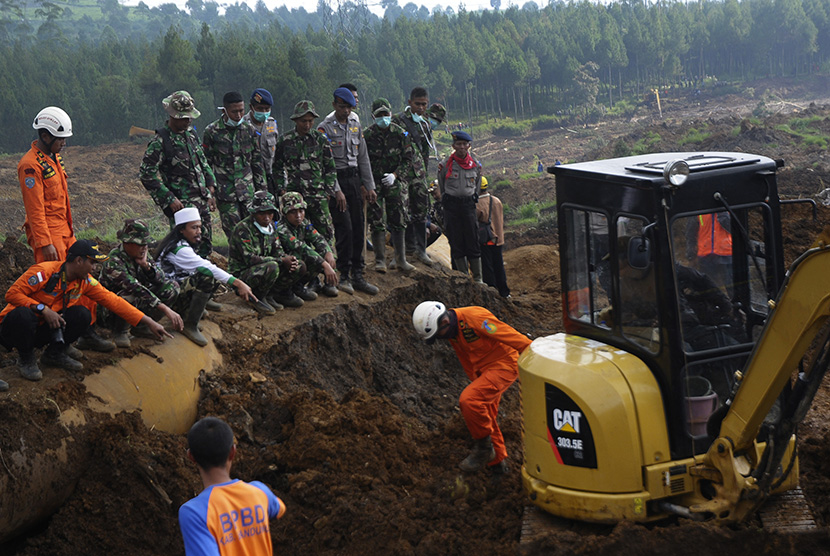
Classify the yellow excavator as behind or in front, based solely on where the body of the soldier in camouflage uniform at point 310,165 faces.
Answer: in front

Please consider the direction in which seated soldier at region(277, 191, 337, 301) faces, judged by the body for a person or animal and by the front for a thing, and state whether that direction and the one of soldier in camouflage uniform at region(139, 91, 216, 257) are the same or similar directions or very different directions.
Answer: same or similar directions

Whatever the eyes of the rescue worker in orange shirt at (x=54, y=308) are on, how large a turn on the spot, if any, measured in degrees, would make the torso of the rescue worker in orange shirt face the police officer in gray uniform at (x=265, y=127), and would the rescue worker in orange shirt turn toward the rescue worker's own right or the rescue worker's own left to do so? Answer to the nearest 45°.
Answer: approximately 90° to the rescue worker's own left

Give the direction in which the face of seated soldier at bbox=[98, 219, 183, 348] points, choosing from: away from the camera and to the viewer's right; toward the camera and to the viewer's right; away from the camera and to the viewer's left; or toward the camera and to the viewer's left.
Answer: toward the camera and to the viewer's right

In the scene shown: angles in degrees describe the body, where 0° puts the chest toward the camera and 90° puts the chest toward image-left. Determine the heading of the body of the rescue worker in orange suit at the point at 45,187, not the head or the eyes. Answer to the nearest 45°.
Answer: approximately 315°

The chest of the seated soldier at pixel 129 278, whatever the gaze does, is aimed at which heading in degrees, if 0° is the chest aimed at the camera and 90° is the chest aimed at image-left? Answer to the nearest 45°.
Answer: approximately 315°

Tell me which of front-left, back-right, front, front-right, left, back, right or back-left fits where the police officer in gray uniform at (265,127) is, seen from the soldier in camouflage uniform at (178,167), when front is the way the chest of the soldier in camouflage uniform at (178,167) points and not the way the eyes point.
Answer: left

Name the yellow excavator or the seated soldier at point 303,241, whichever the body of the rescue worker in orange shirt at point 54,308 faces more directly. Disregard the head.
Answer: the yellow excavator

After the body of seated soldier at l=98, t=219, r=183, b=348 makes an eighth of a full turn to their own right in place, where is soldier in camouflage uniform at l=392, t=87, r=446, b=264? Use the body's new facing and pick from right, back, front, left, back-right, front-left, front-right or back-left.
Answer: back-left

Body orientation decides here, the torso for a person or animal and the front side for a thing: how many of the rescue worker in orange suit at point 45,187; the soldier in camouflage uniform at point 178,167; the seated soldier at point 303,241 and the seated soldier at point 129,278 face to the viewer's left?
0

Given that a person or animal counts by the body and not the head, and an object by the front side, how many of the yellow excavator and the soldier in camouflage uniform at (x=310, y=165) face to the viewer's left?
0

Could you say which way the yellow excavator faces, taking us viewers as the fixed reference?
facing the viewer and to the right of the viewer

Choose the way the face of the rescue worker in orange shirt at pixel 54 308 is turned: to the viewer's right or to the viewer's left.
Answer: to the viewer's right
